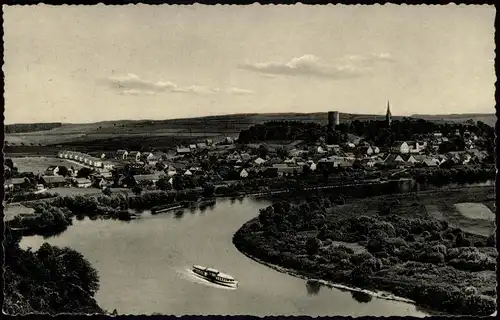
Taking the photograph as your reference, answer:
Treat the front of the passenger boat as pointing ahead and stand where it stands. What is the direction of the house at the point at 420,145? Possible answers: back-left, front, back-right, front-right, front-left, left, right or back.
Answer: front-left

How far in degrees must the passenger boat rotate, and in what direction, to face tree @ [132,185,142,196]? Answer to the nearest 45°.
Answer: approximately 180°

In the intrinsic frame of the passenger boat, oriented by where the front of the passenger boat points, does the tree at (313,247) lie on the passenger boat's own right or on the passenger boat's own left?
on the passenger boat's own left

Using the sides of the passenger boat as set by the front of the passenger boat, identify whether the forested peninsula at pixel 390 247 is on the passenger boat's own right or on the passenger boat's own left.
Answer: on the passenger boat's own left

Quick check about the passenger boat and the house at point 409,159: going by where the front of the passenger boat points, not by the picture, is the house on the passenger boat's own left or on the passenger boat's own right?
on the passenger boat's own left

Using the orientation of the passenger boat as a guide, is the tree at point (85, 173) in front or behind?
behind
